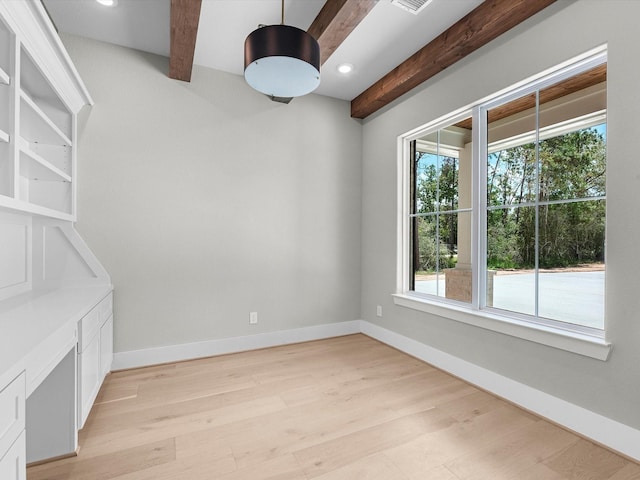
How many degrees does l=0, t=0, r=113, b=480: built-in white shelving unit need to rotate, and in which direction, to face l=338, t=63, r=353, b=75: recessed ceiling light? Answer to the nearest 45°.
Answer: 0° — it already faces it

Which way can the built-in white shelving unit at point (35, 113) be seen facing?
to the viewer's right

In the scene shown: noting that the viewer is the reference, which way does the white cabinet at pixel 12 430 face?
facing to the right of the viewer

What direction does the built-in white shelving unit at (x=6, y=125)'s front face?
to the viewer's right
